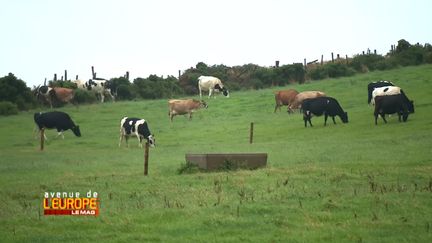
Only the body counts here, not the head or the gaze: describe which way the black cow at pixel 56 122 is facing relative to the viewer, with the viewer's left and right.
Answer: facing to the right of the viewer

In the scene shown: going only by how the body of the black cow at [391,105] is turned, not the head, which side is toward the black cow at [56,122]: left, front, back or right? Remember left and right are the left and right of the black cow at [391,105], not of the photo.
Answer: back

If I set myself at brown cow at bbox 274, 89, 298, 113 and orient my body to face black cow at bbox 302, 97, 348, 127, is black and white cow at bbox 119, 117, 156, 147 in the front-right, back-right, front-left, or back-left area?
front-right

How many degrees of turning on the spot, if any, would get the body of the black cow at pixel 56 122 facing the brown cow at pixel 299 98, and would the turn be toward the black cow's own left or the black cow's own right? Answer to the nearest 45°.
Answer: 0° — it already faces it

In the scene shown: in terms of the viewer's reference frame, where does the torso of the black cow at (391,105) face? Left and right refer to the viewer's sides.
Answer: facing to the right of the viewer

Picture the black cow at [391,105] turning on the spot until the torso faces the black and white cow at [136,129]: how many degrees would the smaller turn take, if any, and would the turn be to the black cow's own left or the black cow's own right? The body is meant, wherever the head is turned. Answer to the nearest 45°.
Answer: approximately 180°

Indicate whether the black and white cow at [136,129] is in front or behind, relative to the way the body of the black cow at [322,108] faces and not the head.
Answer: behind

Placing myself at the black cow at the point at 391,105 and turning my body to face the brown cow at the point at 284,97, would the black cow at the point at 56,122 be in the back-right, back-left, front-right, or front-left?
front-left

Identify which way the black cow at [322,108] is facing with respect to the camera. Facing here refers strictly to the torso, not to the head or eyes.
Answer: to the viewer's right

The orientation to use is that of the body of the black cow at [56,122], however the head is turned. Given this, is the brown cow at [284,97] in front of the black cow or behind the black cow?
in front

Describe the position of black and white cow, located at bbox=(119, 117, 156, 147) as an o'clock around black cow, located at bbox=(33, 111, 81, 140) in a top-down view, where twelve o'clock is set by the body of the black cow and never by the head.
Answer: The black and white cow is roughly at 2 o'clock from the black cow.

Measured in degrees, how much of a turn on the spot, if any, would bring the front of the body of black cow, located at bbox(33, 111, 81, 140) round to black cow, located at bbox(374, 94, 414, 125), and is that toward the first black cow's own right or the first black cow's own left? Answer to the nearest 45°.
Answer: approximately 45° to the first black cow's own right
